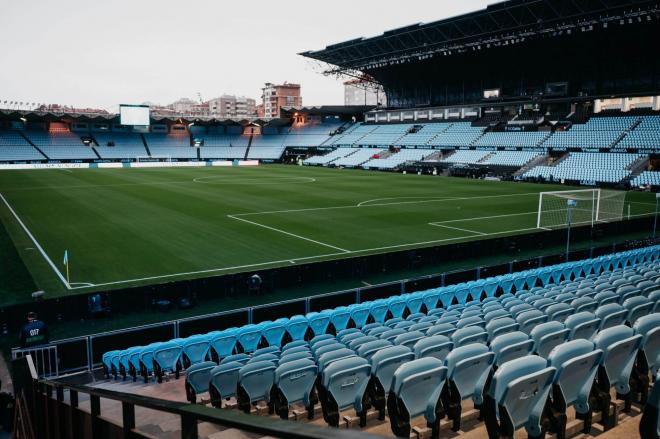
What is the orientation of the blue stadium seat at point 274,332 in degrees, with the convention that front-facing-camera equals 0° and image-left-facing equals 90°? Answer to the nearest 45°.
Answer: approximately 135°

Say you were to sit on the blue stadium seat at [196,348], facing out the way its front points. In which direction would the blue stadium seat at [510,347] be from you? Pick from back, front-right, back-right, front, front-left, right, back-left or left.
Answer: back

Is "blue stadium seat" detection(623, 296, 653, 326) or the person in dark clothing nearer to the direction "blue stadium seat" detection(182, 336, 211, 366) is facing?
the person in dark clothing

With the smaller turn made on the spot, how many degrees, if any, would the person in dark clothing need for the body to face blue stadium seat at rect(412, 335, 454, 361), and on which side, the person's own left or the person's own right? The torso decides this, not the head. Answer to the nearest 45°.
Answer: approximately 135° to the person's own right

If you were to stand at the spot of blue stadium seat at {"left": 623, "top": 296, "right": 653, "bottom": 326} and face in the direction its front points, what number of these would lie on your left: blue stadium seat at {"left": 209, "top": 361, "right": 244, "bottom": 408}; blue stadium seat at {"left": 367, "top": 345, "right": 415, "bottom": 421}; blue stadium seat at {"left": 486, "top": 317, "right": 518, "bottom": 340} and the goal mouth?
3

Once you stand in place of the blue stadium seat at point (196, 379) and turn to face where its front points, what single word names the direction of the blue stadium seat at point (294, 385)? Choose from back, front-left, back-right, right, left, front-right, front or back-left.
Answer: back

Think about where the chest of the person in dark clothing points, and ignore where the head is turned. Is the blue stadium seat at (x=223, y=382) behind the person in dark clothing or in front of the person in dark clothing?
behind

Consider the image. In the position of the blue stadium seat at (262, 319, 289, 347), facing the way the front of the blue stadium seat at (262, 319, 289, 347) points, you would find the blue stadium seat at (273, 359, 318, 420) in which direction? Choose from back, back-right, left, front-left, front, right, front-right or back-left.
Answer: back-left

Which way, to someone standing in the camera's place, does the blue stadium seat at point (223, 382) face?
facing away from the viewer and to the left of the viewer

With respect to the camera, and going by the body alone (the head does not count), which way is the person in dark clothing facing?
away from the camera

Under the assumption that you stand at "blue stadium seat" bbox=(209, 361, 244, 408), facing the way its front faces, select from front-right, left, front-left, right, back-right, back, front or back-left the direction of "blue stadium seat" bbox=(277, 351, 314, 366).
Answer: back-right

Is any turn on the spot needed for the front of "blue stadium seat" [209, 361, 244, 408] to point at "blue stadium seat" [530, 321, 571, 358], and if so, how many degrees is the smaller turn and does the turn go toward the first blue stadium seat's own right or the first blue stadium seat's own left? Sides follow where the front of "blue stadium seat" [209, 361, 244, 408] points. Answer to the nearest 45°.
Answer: approximately 135° to the first blue stadium seat's own right

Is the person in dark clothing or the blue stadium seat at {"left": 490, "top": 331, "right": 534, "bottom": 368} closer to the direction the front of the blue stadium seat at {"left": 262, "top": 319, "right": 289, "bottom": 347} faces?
the person in dark clothing

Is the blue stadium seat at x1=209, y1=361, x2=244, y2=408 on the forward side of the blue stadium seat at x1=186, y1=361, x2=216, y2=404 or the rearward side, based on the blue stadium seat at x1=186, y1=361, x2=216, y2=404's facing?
on the rearward side

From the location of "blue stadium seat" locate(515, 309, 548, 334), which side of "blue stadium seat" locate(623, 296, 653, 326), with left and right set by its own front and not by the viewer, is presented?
left

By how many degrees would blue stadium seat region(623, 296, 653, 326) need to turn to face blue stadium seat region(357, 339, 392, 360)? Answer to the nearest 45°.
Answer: approximately 90° to its left
